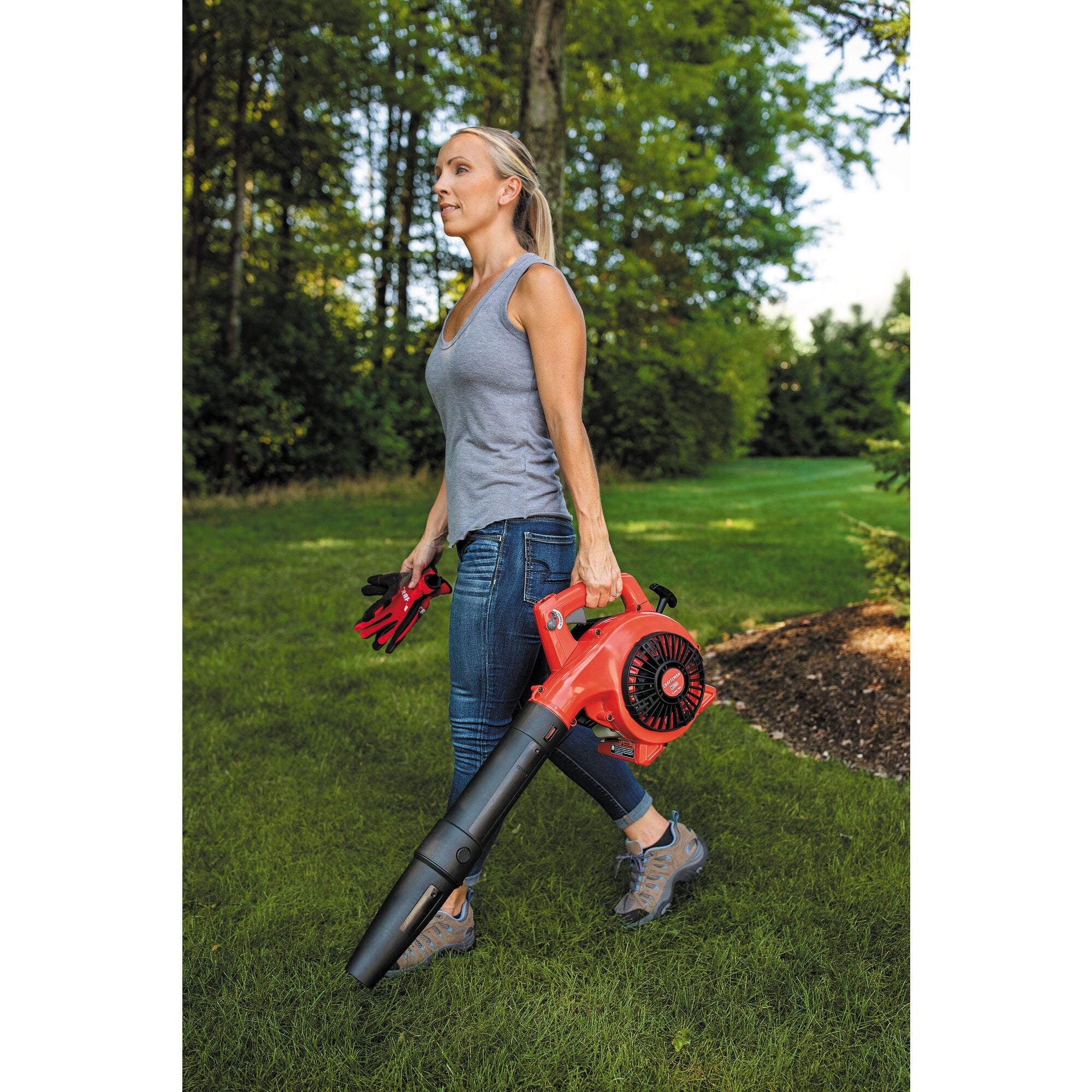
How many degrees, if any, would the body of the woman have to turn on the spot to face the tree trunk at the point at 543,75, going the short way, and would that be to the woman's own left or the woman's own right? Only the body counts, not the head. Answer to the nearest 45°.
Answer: approximately 90° to the woman's own right

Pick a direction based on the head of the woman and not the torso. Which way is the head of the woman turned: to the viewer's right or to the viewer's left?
to the viewer's left

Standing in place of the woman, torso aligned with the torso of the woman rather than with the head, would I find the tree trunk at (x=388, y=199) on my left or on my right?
on my right

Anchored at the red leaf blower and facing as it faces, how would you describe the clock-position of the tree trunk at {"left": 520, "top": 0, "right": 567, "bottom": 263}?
The tree trunk is roughly at 3 o'clock from the red leaf blower.

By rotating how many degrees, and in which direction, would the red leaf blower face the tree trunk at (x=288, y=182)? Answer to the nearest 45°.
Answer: approximately 90° to its right

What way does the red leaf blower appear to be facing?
to the viewer's left

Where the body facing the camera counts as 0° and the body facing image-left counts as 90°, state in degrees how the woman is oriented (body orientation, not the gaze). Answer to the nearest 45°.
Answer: approximately 90°

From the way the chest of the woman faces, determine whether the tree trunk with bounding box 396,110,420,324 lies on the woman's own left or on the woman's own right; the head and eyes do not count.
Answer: on the woman's own right

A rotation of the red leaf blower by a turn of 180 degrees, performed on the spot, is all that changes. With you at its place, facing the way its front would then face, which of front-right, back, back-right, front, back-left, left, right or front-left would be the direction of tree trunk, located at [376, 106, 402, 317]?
left
